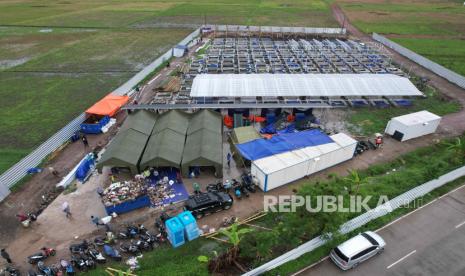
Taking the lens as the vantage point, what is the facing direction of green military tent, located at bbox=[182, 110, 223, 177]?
facing the viewer

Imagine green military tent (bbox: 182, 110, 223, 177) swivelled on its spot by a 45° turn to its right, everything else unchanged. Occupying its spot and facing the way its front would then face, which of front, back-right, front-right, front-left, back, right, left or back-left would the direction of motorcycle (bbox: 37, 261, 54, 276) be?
front

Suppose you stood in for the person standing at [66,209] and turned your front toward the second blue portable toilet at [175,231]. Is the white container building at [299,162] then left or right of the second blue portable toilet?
left

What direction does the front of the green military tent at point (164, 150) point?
toward the camera

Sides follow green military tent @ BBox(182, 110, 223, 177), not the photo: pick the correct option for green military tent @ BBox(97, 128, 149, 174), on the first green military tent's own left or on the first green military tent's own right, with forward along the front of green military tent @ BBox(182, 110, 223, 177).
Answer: on the first green military tent's own right

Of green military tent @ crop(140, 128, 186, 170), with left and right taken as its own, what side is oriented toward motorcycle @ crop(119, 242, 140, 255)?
front

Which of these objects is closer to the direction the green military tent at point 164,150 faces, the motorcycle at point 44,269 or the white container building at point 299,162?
the motorcycle

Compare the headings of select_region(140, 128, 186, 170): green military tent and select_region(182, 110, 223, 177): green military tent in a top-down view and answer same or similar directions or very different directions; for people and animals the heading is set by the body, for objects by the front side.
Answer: same or similar directions
